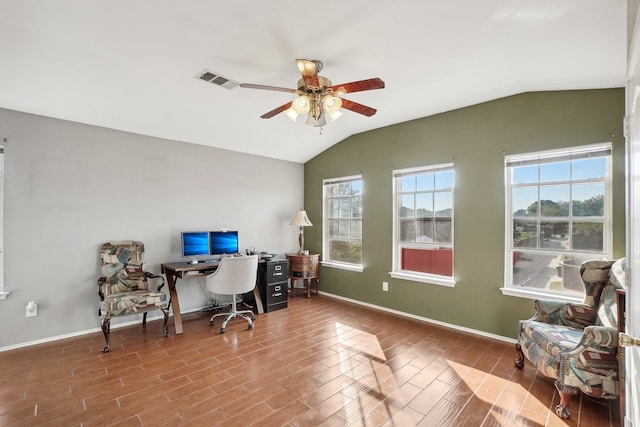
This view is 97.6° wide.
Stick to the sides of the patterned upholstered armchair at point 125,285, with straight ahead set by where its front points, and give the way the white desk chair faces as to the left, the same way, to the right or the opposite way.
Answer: the opposite way

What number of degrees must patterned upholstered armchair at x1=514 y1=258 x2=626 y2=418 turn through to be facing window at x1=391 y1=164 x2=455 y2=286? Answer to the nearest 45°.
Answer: approximately 90° to its right

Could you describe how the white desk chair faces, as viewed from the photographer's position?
facing away from the viewer and to the left of the viewer

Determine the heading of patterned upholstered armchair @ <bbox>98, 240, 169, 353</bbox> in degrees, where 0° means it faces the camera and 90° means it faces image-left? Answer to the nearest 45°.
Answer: approximately 315°

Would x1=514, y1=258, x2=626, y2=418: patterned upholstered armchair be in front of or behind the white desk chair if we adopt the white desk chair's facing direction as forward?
behind

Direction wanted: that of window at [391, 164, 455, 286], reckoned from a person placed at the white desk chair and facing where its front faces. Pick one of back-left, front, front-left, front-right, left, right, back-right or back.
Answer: back-right

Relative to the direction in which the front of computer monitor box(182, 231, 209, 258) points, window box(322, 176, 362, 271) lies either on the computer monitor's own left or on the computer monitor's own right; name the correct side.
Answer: on the computer monitor's own left

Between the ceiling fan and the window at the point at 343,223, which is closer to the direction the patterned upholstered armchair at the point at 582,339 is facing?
the ceiling fan

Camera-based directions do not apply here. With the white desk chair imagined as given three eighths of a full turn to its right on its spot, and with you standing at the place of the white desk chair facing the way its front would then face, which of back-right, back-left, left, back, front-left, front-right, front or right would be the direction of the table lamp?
front-left

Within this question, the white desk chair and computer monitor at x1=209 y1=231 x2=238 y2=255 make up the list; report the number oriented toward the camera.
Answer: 1

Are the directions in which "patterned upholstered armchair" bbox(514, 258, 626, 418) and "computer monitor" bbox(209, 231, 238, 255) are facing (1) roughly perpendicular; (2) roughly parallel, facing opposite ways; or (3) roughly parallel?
roughly perpendicular
